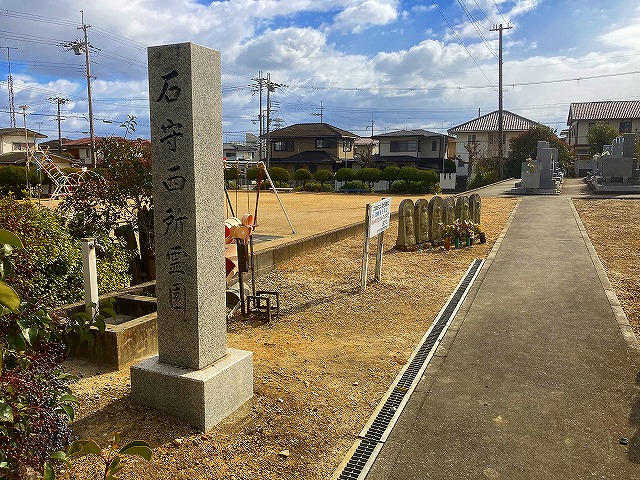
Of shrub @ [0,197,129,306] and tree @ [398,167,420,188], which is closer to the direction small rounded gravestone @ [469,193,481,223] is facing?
the shrub

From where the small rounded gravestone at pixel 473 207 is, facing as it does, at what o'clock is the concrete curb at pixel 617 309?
The concrete curb is roughly at 1 o'clock from the small rounded gravestone.

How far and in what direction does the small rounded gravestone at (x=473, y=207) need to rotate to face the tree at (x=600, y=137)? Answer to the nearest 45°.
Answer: approximately 135° to its left

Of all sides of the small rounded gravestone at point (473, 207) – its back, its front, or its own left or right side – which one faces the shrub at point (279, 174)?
back

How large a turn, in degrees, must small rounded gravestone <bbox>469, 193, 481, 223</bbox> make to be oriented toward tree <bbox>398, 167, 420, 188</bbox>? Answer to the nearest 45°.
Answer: approximately 135° to its left

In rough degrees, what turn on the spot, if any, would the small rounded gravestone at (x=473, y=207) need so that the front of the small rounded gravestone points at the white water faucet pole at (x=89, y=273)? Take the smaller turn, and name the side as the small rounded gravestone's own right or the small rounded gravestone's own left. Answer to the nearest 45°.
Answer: approximately 45° to the small rounded gravestone's own right

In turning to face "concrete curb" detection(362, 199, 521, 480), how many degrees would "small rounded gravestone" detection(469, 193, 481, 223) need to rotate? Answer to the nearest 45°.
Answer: approximately 45° to its right

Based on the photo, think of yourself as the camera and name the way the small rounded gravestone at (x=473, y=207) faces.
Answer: facing the viewer and to the right of the viewer

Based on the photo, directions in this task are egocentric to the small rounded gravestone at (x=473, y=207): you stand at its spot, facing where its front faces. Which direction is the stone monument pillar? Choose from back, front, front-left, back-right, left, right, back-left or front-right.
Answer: front-right
